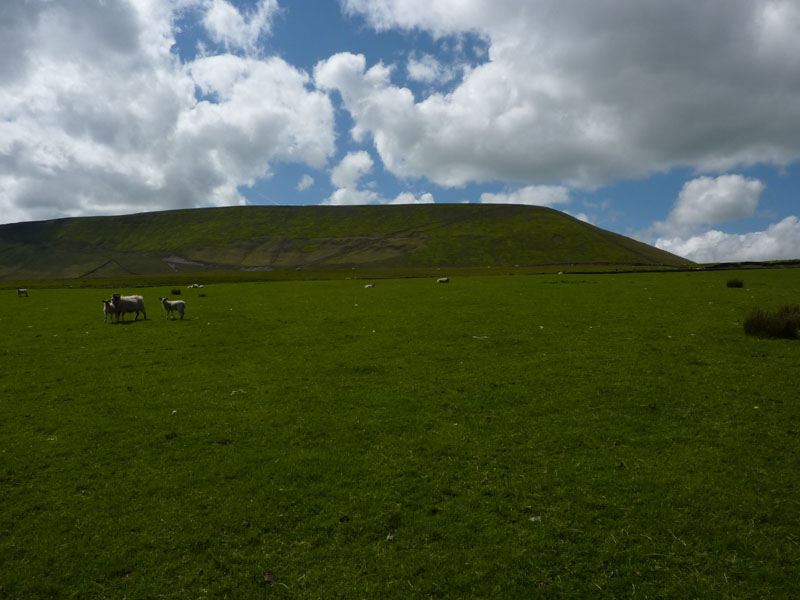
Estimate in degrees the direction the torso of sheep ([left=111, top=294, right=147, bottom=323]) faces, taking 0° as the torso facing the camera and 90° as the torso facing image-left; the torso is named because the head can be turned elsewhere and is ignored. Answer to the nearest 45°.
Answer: approximately 90°

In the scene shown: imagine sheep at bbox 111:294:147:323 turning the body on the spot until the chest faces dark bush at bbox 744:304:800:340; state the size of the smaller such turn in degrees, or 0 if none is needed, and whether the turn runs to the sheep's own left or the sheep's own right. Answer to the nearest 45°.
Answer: approximately 135° to the sheep's own left
